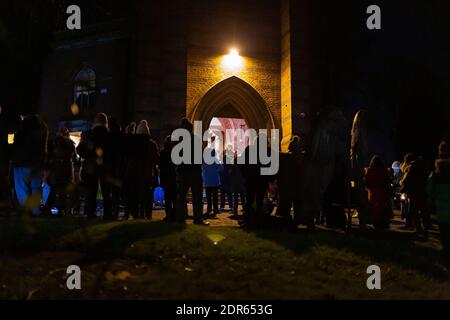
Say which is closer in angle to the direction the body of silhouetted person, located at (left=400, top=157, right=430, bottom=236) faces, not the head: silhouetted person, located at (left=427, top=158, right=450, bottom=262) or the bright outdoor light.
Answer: the bright outdoor light

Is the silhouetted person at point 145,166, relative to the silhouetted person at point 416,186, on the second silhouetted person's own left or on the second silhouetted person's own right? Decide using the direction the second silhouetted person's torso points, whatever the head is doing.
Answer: on the second silhouetted person's own left

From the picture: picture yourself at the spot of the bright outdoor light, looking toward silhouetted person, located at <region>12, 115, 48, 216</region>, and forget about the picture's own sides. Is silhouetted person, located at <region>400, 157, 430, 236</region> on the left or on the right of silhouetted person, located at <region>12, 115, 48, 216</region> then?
left

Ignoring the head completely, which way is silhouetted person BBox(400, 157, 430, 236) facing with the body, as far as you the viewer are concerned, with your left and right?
facing away from the viewer and to the left of the viewer

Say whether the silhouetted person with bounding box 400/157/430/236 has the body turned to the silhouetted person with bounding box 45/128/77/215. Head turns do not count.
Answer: no

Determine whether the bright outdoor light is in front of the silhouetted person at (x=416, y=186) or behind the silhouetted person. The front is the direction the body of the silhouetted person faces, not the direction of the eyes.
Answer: in front

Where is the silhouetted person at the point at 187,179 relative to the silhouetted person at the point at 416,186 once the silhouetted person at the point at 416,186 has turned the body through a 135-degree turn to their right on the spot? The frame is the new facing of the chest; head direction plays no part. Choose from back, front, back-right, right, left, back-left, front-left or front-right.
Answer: back-right

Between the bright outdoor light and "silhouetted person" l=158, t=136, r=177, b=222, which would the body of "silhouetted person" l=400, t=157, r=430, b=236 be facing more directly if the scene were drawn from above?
the bright outdoor light

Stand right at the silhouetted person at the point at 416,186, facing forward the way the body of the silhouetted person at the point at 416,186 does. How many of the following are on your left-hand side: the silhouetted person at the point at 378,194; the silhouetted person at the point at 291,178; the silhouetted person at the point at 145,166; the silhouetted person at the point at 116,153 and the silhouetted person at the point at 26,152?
5

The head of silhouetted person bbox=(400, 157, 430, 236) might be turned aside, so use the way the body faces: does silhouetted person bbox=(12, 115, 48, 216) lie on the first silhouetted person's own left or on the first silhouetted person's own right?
on the first silhouetted person's own left

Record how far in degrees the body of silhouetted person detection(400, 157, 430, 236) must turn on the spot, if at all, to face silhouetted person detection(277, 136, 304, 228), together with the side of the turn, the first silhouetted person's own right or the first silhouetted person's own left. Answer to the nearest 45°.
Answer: approximately 90° to the first silhouetted person's own left

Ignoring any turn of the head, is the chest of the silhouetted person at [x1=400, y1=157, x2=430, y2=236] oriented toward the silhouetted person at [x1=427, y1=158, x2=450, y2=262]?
no

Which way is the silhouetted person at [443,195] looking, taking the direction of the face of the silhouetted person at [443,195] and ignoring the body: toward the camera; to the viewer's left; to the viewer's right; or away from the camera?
to the viewer's left

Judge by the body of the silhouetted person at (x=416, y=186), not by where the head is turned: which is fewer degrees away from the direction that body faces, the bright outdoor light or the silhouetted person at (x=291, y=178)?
the bright outdoor light

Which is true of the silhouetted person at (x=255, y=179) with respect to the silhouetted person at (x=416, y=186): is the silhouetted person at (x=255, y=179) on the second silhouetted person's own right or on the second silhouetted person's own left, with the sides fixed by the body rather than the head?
on the second silhouetted person's own left

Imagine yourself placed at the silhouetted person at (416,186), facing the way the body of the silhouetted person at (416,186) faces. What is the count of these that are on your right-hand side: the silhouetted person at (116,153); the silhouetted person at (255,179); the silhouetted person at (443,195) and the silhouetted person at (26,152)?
0

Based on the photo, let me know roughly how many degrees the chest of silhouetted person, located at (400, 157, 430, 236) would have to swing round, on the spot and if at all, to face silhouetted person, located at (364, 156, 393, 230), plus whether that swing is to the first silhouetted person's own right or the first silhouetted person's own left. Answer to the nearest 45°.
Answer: approximately 90° to the first silhouetted person's own left
